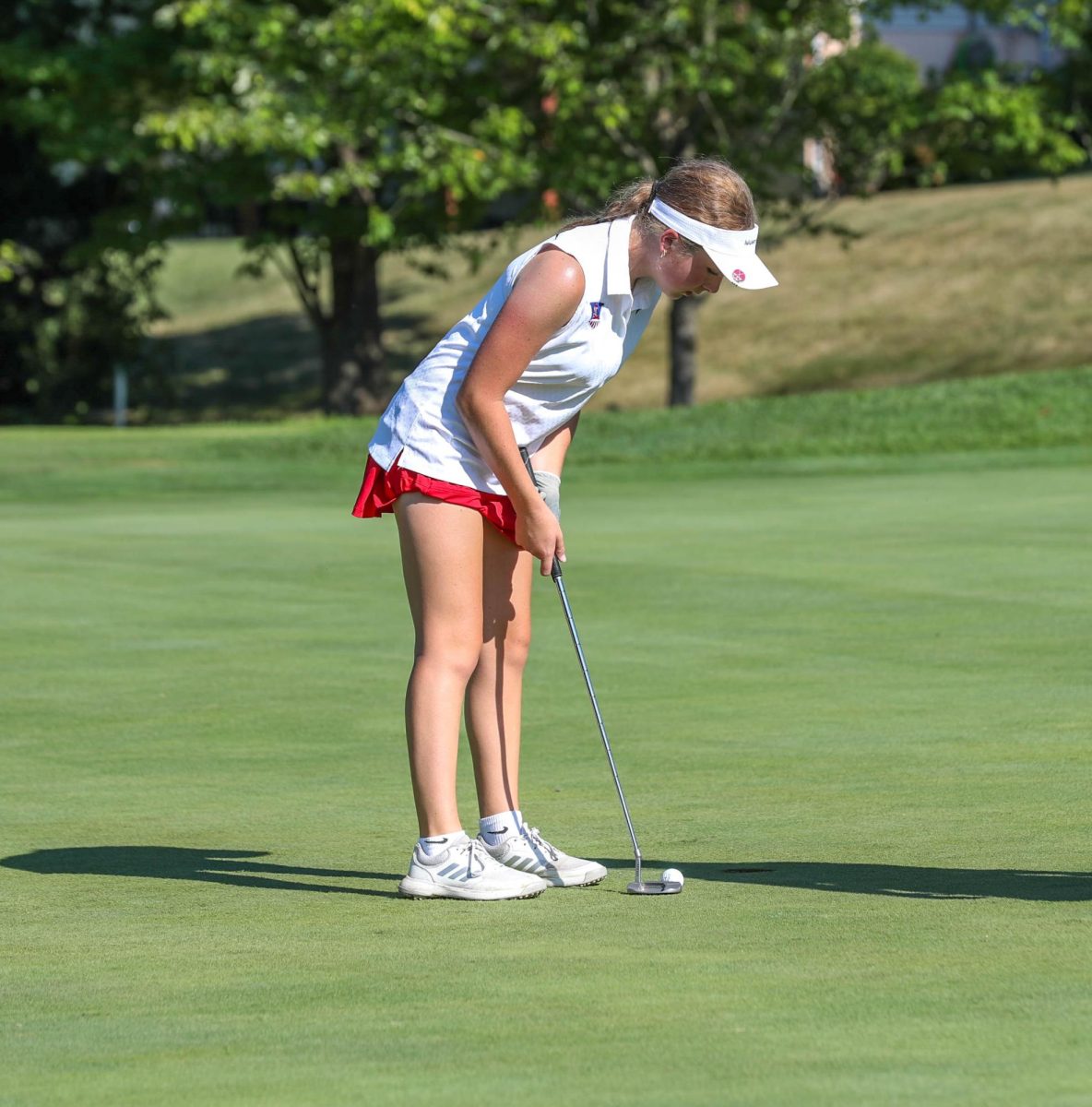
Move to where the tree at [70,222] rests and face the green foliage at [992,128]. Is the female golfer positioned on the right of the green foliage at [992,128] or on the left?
right

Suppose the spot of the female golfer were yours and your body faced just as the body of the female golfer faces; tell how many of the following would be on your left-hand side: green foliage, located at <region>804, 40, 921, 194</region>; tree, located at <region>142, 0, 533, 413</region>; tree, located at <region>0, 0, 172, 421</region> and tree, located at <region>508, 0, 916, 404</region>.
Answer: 4

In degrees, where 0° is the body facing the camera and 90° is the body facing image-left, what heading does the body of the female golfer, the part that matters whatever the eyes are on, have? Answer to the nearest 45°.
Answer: approximately 270°

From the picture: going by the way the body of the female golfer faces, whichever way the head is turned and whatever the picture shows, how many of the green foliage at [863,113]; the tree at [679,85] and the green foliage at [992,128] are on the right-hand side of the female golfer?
0

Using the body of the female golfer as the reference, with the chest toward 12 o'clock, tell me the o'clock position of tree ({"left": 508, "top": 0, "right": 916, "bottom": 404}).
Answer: The tree is roughly at 9 o'clock from the female golfer.

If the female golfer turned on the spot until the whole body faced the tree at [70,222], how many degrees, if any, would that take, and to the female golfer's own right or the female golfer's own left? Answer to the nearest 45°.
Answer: approximately 90° to the female golfer's own left

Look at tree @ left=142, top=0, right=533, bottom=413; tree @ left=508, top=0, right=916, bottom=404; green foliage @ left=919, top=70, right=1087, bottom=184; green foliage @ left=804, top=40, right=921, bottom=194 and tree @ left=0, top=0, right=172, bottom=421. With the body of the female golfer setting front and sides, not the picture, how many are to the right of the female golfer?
0

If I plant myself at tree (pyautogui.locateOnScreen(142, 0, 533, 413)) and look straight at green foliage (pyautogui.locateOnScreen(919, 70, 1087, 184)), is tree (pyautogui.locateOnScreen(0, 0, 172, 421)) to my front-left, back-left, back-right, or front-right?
back-left

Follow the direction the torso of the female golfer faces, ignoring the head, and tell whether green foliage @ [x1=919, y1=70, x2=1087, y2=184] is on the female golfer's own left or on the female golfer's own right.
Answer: on the female golfer's own left

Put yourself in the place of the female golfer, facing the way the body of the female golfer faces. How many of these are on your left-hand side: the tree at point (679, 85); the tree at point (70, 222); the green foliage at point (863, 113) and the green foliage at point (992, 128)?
4

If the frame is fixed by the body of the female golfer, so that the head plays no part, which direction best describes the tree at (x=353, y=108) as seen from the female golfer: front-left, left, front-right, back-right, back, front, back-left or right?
left

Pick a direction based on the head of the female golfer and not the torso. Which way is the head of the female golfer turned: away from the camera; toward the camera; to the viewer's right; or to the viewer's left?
to the viewer's right

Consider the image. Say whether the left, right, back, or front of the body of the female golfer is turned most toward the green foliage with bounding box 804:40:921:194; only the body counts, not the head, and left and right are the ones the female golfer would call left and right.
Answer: left

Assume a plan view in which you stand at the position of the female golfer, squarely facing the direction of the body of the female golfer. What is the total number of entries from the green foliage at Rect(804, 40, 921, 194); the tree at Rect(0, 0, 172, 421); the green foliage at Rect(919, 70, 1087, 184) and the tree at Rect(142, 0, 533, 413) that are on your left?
4
